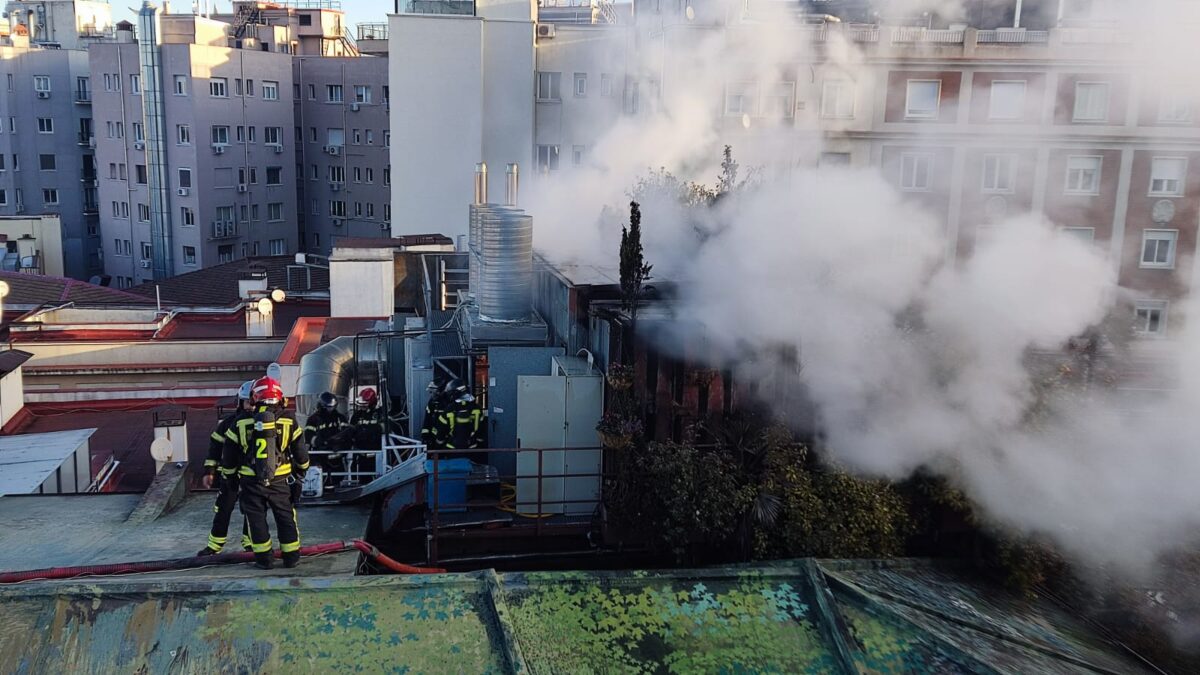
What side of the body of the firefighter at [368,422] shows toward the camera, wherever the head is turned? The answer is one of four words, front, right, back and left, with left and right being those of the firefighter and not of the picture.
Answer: front

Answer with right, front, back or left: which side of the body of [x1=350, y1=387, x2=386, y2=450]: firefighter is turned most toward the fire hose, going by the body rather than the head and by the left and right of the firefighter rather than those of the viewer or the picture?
front

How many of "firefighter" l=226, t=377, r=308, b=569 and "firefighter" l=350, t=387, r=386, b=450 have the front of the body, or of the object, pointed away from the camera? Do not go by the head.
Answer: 1

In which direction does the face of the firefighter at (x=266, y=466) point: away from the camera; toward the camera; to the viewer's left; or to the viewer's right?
away from the camera

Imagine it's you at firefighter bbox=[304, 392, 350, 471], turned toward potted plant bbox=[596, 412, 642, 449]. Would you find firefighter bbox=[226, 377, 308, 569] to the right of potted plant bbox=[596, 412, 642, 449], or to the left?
right

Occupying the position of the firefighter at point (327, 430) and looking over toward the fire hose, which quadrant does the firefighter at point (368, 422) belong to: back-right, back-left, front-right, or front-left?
back-left

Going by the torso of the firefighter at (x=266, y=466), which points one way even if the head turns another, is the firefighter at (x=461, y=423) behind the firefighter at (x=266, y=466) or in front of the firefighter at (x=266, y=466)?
in front

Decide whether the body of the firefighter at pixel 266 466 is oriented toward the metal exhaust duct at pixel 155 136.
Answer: yes

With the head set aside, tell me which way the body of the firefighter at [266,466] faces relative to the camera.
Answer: away from the camera
